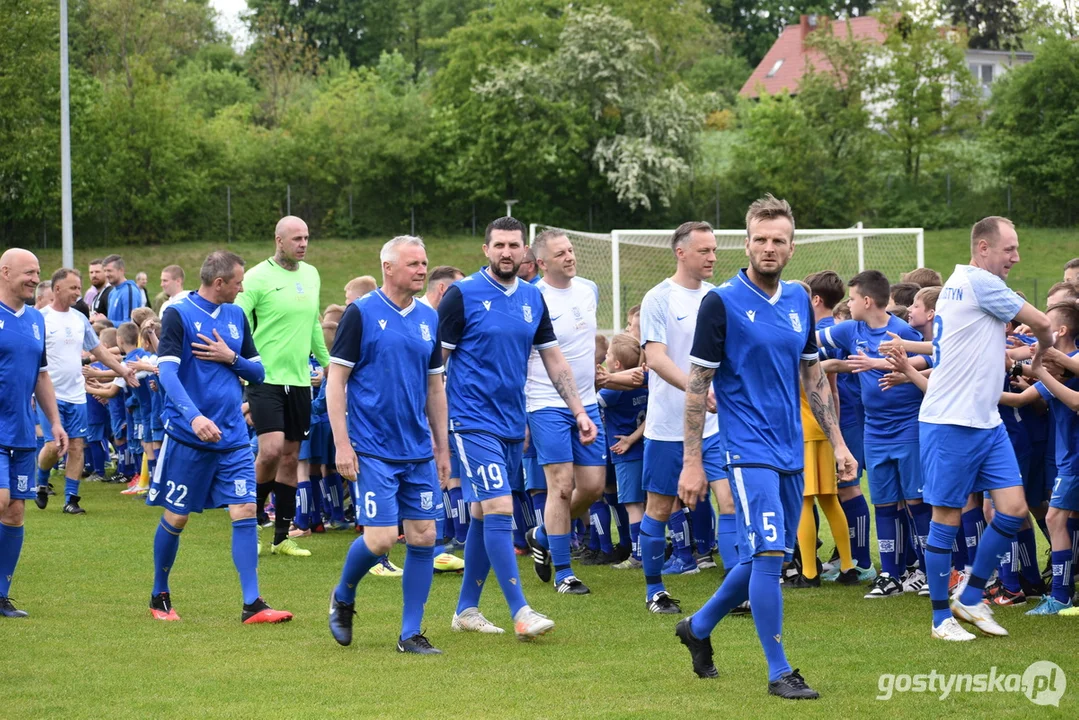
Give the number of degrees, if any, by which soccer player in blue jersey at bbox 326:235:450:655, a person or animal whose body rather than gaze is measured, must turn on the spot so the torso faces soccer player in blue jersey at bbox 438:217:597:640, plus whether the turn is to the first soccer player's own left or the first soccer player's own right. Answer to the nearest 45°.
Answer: approximately 90° to the first soccer player's own left

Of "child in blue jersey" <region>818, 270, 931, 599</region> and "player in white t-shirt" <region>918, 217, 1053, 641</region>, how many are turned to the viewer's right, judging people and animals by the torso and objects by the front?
1

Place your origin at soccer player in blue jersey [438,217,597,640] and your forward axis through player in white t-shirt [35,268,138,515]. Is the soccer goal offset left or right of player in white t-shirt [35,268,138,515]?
right

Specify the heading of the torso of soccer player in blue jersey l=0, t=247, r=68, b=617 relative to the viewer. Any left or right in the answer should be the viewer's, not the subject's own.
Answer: facing the viewer and to the right of the viewer

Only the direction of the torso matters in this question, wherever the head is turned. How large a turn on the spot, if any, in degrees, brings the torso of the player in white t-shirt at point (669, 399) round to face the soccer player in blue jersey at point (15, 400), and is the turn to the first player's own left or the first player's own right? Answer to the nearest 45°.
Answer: approximately 135° to the first player's own right

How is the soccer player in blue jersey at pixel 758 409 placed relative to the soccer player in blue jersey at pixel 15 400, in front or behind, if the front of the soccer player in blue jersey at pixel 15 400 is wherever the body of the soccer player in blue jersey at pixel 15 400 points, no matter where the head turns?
in front

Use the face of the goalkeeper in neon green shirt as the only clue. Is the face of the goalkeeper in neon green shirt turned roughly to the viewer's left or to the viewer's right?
to the viewer's right
